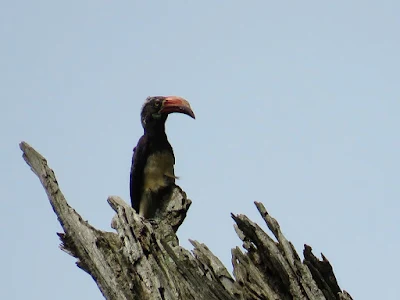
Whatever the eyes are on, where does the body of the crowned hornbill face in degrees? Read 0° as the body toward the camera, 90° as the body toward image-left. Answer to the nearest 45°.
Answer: approximately 315°
